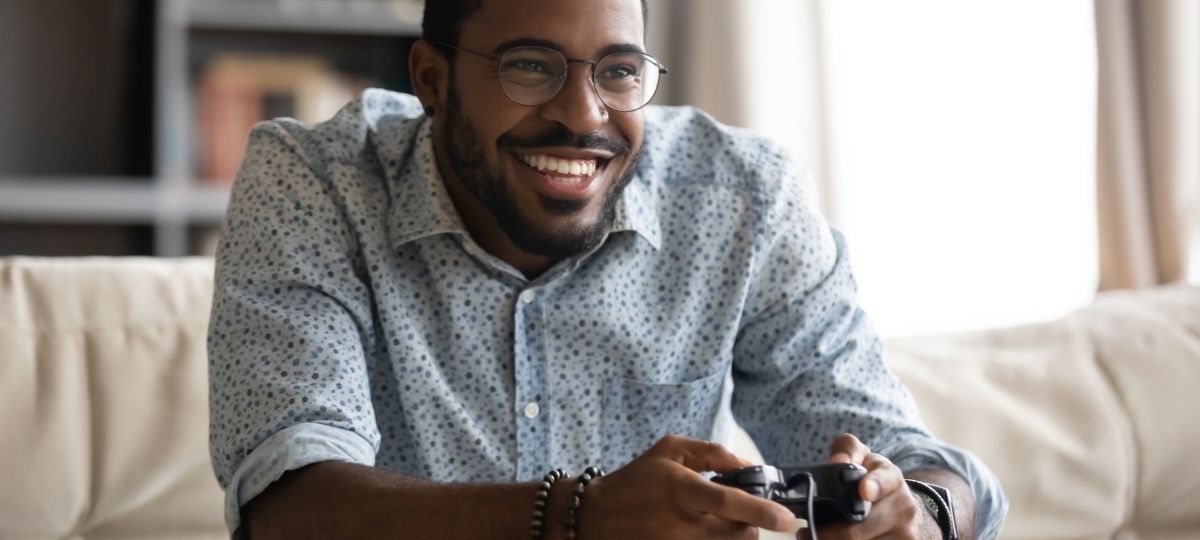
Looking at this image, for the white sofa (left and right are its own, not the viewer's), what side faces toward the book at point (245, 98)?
back

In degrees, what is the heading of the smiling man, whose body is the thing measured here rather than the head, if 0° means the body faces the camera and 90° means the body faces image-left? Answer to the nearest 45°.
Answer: approximately 0°

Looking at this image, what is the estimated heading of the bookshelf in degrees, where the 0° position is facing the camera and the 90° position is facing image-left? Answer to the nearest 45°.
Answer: approximately 0°

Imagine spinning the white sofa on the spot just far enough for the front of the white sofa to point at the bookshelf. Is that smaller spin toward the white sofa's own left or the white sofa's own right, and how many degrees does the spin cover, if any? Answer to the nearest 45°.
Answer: approximately 180°

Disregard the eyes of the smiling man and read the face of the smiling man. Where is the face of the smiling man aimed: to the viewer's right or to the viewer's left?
to the viewer's right
